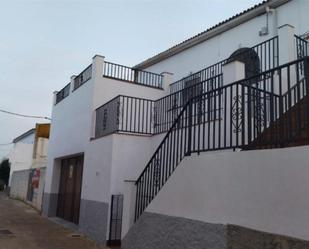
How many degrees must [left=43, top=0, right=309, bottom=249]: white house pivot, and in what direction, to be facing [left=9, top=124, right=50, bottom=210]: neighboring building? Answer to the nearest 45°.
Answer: approximately 90° to its right

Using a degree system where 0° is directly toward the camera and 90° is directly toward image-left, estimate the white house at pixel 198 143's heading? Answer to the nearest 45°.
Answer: approximately 45°
